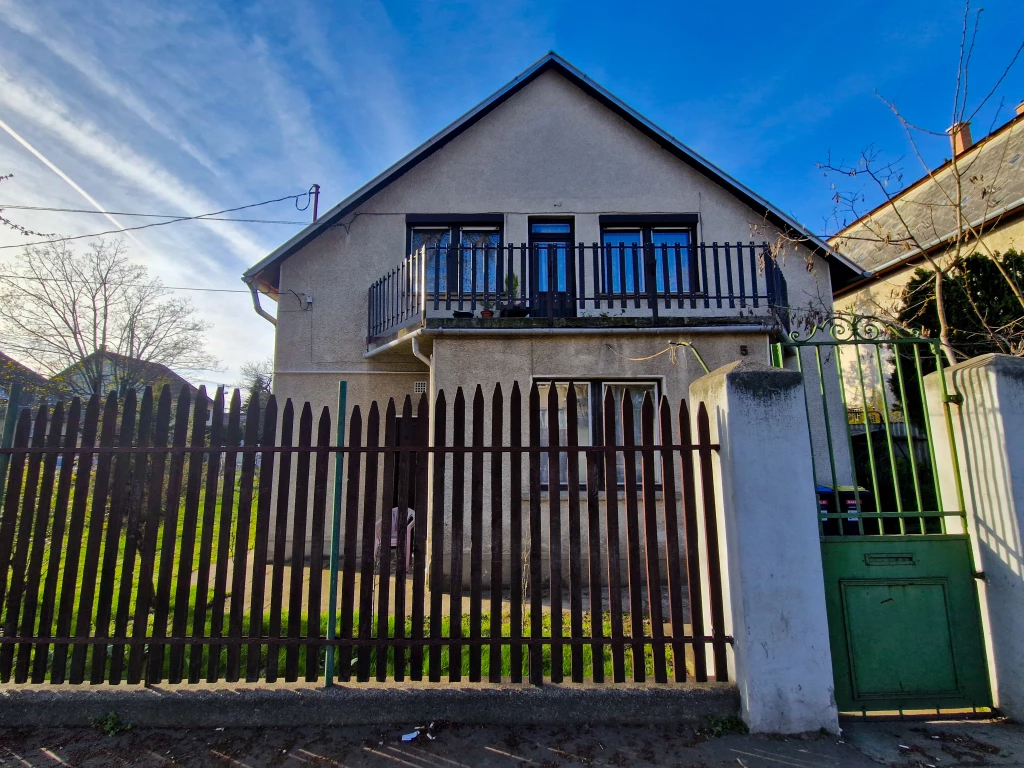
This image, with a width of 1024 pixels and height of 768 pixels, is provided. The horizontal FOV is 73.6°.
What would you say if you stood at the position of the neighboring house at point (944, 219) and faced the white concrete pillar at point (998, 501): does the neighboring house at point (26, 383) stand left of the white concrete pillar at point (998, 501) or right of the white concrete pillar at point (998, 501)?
right

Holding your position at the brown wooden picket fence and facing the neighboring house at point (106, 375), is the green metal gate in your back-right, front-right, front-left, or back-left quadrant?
back-right

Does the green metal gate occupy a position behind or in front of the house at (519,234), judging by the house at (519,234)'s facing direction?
in front

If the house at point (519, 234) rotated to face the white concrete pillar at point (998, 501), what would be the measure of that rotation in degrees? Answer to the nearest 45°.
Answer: approximately 45° to its left

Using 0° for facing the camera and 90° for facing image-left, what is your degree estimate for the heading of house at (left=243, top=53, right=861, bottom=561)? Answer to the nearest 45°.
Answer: approximately 0°

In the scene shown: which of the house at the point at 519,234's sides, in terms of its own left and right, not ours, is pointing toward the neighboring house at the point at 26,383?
right

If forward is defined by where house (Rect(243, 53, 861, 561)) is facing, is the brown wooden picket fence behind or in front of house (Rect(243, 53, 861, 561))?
in front

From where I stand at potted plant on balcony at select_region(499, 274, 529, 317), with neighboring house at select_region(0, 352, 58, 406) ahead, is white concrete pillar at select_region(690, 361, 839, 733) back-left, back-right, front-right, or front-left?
back-left
